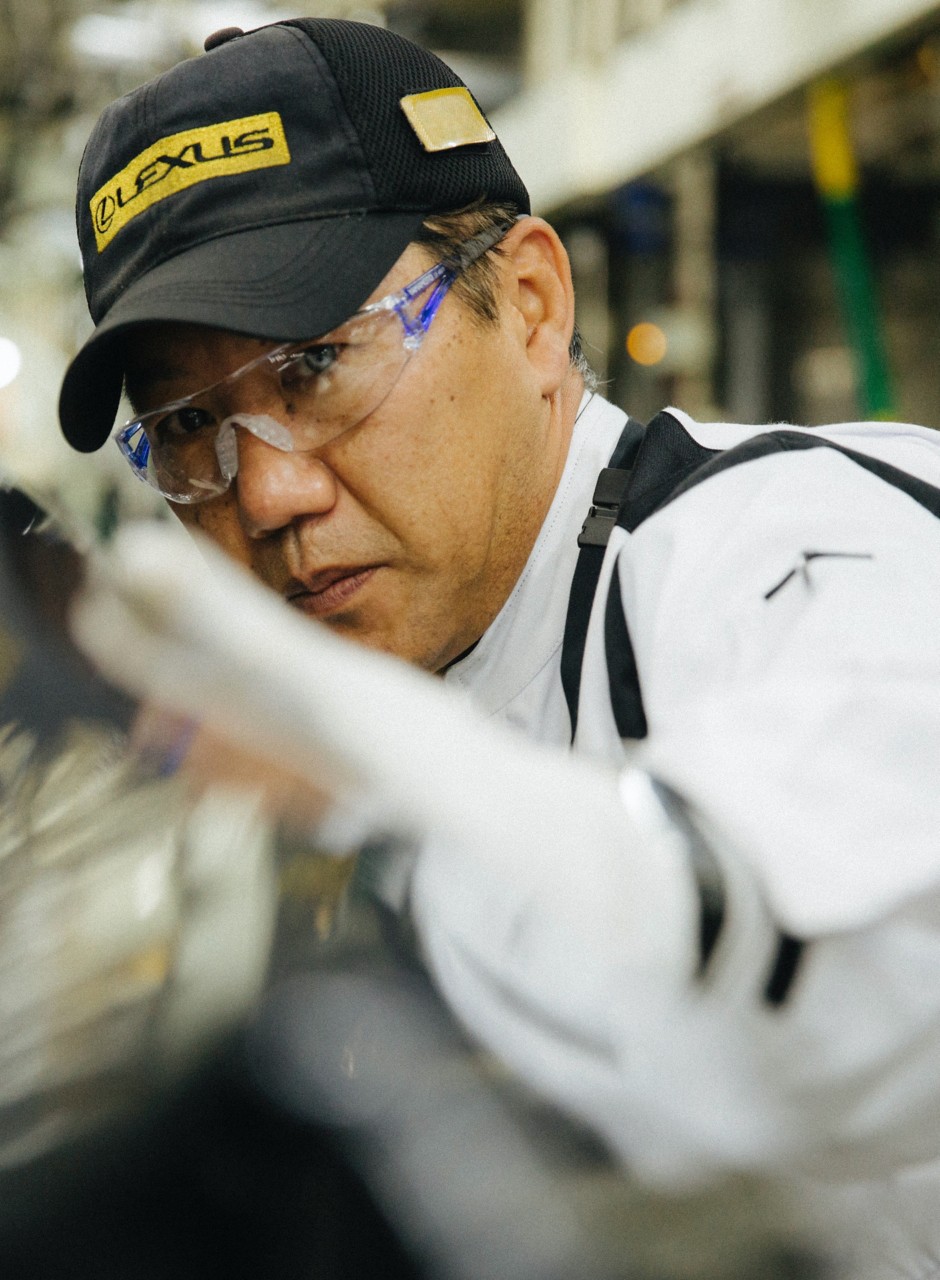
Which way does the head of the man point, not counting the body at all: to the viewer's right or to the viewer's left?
to the viewer's left

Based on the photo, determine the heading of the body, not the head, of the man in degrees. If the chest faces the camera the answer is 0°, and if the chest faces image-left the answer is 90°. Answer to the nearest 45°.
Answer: approximately 45°

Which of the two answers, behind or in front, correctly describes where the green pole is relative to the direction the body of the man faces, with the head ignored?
behind
